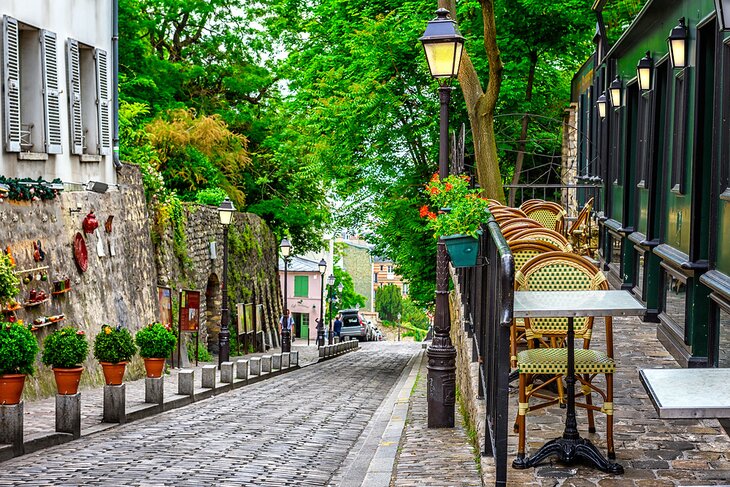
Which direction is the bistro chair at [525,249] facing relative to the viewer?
toward the camera

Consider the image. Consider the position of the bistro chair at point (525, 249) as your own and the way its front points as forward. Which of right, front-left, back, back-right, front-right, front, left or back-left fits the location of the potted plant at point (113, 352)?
back-right

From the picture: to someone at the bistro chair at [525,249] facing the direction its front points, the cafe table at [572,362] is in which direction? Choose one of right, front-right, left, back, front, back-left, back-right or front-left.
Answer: front

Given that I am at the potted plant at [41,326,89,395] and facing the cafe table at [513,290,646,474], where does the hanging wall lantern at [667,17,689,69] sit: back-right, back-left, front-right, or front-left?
front-left

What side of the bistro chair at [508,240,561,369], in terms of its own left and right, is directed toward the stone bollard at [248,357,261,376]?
back

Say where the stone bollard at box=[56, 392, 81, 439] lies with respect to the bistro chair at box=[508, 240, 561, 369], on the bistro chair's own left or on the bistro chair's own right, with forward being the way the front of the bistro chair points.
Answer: on the bistro chair's own right

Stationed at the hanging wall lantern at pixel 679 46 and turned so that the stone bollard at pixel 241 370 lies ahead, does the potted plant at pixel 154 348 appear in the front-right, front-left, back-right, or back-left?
front-left

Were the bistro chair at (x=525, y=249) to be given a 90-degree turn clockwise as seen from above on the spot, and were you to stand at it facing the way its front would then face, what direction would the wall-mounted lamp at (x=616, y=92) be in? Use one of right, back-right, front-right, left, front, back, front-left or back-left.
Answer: right
